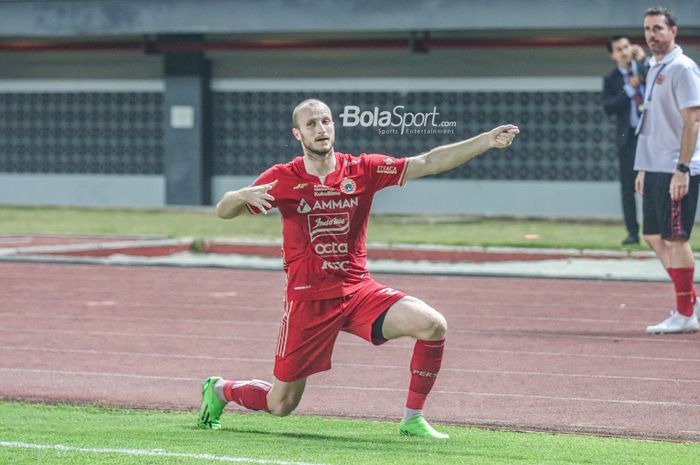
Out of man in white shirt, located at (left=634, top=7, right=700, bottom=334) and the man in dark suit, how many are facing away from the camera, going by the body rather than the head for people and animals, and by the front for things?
0

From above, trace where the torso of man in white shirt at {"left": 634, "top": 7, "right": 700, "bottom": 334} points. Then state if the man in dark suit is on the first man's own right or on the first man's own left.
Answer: on the first man's own right

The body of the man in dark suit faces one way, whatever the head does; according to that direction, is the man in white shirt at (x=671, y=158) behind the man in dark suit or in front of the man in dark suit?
in front

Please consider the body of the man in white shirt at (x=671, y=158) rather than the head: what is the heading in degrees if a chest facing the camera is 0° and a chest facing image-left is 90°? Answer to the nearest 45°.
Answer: approximately 45°

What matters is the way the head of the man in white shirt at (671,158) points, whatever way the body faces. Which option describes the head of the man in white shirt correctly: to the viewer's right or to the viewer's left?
to the viewer's left
